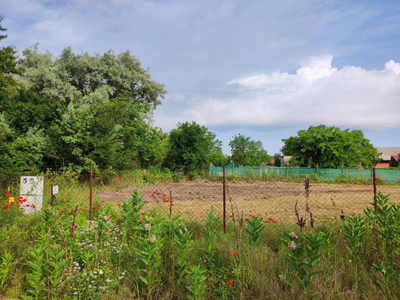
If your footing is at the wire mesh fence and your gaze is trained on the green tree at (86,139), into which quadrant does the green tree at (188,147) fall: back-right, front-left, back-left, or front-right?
front-right

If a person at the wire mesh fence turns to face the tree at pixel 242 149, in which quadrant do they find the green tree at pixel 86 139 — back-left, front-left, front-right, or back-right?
front-left

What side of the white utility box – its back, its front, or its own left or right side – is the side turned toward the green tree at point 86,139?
back

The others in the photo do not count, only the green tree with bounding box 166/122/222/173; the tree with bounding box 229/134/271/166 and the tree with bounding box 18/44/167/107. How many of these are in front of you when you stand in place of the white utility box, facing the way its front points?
0

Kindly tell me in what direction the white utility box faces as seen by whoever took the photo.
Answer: facing the viewer

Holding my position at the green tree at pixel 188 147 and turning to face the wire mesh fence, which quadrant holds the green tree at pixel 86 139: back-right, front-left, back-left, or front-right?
front-right

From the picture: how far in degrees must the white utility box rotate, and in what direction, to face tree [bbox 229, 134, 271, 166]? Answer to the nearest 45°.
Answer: approximately 135° to its left

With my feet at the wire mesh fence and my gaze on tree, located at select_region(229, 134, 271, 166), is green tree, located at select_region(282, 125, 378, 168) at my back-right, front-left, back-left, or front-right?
front-right

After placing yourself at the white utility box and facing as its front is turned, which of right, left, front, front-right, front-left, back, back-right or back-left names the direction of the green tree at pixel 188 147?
back-left

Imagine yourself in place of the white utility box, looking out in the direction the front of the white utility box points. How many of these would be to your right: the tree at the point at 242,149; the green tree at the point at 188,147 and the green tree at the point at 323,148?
0

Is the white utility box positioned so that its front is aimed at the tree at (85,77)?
no

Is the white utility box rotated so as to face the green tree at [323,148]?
no

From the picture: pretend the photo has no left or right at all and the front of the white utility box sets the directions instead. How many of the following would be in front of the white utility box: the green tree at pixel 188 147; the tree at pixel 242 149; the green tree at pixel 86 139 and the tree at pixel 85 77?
0

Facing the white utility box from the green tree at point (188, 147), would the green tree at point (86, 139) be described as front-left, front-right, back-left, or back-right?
front-right
